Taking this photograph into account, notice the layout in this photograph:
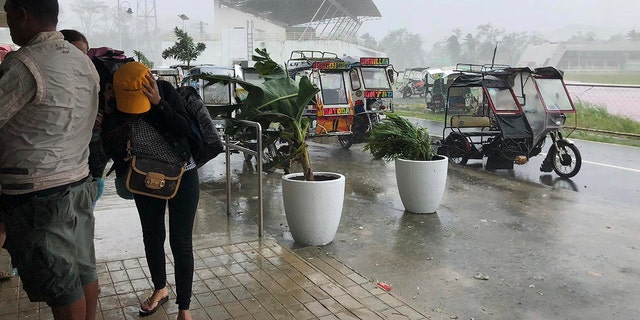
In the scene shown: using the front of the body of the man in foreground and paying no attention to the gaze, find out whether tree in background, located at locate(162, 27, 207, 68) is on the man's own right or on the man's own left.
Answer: on the man's own right

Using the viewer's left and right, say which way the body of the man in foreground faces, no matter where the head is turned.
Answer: facing away from the viewer and to the left of the viewer

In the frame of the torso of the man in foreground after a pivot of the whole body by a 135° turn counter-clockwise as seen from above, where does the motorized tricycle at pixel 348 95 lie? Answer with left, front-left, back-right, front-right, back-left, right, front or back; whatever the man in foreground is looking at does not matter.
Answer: back-left
